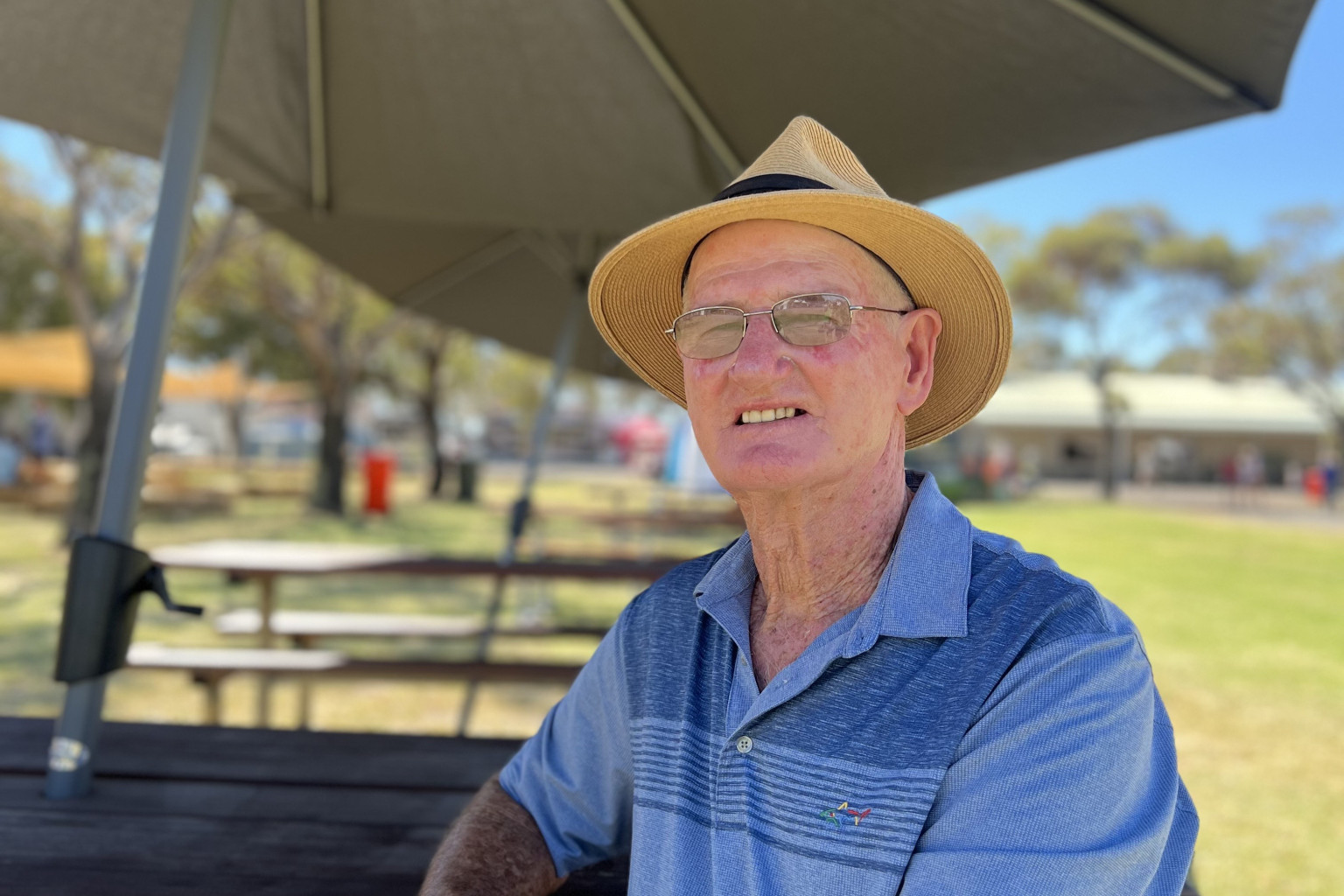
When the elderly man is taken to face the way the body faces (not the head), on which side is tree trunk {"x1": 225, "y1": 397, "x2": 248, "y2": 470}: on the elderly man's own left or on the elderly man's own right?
on the elderly man's own right

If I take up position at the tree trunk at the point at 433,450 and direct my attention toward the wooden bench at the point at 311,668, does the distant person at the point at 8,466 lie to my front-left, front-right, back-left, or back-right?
front-right

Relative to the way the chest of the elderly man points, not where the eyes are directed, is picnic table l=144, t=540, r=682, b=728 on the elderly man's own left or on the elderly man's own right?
on the elderly man's own right

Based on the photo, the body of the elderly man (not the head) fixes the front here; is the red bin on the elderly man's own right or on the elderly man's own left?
on the elderly man's own right

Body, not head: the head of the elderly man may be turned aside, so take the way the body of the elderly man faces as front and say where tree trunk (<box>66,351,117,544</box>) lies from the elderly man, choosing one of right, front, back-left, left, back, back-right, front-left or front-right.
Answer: right

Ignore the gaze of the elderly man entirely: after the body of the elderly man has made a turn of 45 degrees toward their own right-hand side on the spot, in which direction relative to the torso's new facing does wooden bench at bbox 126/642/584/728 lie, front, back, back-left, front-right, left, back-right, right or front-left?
front-right

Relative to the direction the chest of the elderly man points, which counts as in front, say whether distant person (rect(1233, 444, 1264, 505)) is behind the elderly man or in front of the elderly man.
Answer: behind

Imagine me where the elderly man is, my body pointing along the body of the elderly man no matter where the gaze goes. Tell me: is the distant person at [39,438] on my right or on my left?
on my right

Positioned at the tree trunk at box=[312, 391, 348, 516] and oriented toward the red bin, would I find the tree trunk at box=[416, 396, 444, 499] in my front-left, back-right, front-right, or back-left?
front-left

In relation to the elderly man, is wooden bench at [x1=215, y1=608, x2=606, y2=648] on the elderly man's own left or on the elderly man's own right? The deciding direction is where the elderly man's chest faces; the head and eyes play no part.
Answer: on the elderly man's own right

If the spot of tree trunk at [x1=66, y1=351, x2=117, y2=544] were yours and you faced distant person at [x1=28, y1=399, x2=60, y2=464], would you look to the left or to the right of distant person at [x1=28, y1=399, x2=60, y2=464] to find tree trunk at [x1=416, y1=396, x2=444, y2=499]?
right

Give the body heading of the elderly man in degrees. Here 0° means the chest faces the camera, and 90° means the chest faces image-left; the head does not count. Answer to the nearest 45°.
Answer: approximately 45°

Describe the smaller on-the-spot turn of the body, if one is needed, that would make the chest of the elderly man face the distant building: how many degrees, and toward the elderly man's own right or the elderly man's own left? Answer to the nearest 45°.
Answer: approximately 135° to the elderly man's own right

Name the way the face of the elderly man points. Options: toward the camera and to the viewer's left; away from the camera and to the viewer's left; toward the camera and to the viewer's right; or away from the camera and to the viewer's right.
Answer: toward the camera and to the viewer's left

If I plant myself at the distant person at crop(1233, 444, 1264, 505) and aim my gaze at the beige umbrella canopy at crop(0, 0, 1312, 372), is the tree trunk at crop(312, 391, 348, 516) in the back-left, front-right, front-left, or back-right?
front-right

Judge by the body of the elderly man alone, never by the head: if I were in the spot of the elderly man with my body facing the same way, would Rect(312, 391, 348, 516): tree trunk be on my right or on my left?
on my right

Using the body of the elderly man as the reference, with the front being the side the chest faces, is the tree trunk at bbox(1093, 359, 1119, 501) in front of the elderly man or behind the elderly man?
behind
